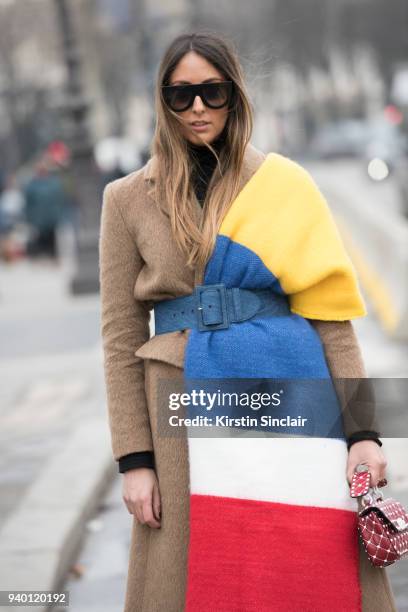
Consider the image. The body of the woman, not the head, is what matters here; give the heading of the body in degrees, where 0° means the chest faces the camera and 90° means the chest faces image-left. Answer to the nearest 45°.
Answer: approximately 0°

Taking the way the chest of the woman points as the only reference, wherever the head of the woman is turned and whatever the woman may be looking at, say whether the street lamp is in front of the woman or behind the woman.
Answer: behind
